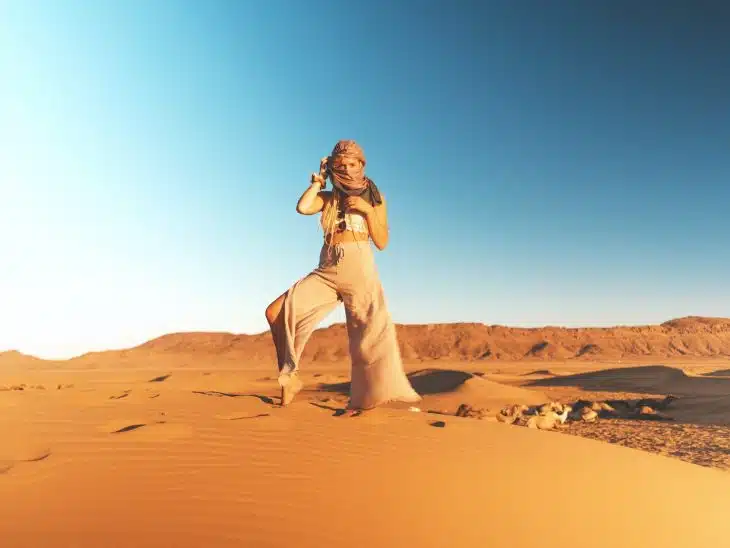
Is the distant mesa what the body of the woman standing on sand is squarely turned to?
no

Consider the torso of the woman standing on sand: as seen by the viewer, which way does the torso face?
toward the camera

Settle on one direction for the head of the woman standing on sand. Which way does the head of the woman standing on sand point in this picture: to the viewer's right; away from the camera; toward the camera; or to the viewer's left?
toward the camera
